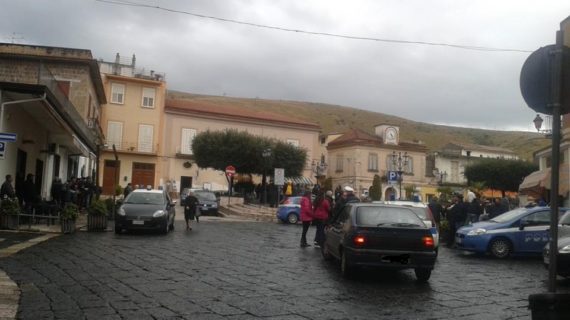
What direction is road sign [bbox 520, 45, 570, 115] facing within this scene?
away from the camera

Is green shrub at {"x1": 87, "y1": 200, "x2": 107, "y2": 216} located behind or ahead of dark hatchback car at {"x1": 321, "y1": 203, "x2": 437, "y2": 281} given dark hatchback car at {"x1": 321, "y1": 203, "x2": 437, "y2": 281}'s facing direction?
ahead

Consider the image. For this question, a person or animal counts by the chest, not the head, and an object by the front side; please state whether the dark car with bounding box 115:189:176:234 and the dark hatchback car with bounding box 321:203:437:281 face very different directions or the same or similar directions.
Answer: very different directions

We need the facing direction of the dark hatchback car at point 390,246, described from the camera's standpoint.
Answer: facing away from the viewer and to the left of the viewer

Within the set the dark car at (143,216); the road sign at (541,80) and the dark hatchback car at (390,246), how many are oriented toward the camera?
1

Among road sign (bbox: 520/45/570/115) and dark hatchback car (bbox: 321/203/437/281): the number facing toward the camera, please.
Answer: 0

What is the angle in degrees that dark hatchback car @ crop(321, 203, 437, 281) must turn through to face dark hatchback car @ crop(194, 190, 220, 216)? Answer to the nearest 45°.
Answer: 0° — it already faces it

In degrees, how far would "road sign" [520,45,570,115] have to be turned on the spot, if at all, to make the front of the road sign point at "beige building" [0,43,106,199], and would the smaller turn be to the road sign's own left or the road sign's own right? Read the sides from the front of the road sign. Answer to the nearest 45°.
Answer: approximately 45° to the road sign's own left
